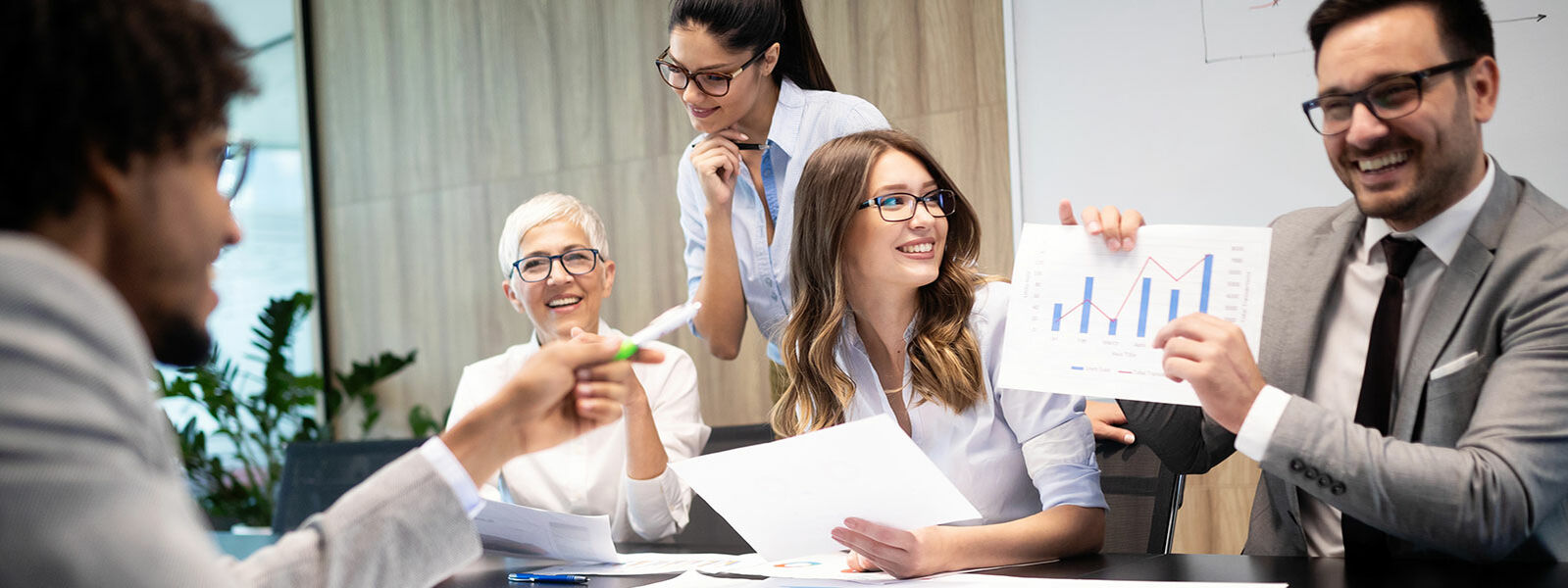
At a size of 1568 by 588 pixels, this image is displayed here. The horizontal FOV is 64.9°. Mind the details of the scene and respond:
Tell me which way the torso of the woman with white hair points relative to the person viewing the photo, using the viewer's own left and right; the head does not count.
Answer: facing the viewer

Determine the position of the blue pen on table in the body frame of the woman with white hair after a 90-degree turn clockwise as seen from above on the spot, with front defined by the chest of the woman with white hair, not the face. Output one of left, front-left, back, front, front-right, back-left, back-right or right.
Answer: left

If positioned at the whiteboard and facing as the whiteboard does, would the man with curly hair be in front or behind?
in front

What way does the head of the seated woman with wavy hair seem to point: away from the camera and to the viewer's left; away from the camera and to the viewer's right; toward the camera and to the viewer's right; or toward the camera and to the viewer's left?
toward the camera and to the viewer's right

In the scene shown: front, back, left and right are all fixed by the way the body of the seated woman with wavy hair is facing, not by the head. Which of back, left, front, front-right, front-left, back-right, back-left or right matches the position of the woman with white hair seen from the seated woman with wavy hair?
back-right

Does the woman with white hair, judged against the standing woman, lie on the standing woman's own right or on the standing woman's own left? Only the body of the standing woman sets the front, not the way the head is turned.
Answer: on the standing woman's own right

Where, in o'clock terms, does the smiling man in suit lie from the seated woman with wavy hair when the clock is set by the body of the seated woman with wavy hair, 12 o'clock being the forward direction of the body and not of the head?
The smiling man in suit is roughly at 10 o'clock from the seated woman with wavy hair.

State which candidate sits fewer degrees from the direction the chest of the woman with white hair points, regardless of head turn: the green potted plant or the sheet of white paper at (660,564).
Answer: the sheet of white paper

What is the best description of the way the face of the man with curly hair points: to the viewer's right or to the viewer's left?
to the viewer's right

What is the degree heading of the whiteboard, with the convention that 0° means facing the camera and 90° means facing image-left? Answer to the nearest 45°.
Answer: approximately 0°

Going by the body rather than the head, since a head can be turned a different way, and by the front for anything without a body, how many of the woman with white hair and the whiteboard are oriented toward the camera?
2

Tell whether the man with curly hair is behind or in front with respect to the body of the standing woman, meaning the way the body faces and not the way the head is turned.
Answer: in front

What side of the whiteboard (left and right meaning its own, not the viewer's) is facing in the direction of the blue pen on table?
front
